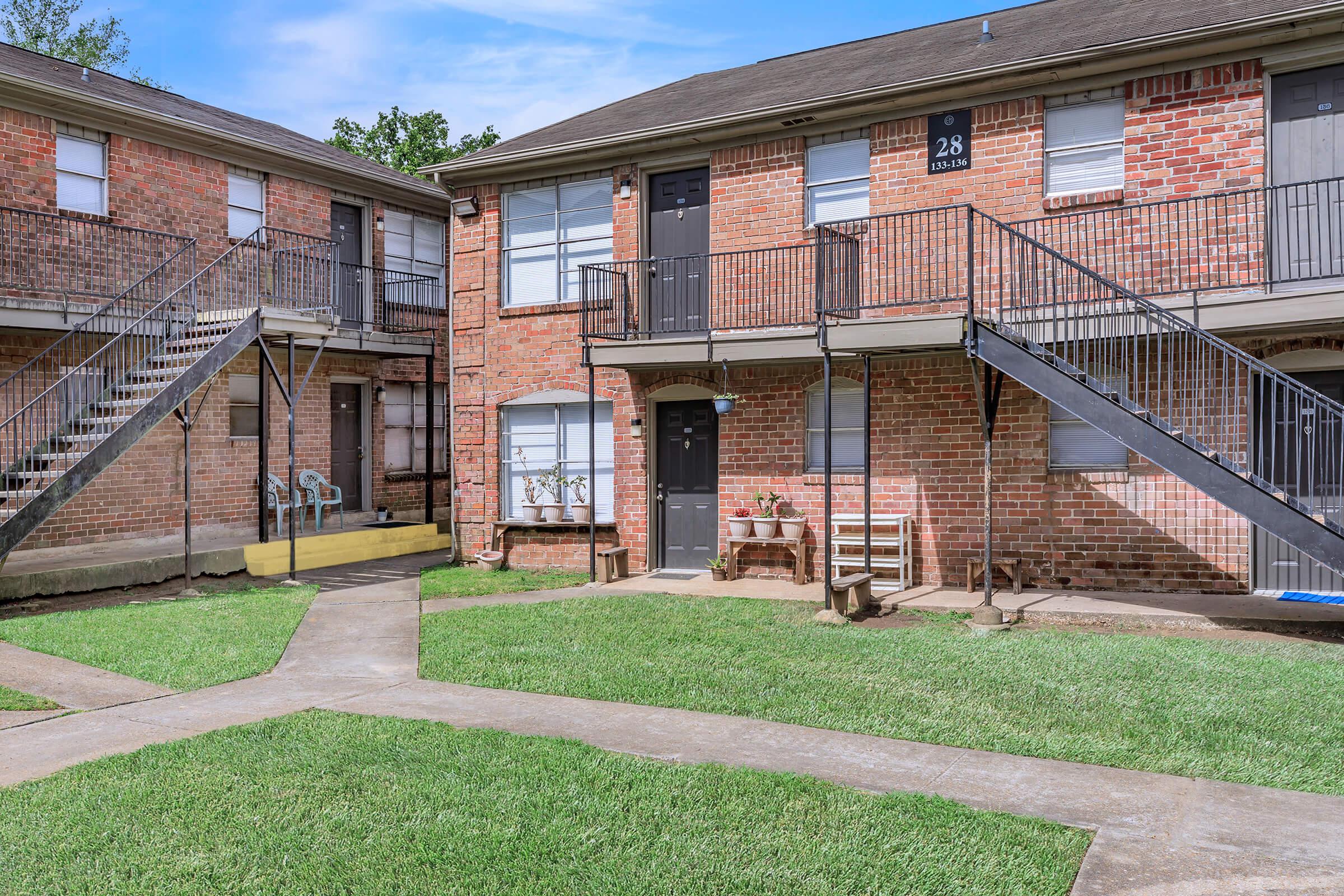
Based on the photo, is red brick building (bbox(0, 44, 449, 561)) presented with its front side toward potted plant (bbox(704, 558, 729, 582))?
yes

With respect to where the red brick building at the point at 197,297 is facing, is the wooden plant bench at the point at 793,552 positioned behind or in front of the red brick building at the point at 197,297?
in front

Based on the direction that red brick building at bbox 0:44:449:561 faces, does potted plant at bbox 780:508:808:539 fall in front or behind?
in front

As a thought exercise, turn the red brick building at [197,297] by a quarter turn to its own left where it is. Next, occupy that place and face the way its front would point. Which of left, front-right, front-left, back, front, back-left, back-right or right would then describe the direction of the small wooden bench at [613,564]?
right

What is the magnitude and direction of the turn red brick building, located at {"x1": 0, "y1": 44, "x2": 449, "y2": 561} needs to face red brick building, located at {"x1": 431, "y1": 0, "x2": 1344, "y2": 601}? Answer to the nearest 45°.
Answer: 0° — it already faces it

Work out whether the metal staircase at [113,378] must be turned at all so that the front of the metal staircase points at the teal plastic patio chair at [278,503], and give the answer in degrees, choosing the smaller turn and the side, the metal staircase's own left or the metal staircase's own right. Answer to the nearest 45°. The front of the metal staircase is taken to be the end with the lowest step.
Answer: approximately 180°

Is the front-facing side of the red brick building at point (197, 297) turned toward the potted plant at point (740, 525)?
yes

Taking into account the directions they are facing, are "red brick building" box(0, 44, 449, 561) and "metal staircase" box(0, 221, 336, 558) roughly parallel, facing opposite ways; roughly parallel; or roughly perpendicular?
roughly perpendicular

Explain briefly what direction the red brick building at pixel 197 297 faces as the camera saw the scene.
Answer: facing the viewer and to the right of the viewer

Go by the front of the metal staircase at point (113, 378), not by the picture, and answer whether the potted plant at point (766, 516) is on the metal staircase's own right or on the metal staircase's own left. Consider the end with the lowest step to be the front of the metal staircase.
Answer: on the metal staircase's own left

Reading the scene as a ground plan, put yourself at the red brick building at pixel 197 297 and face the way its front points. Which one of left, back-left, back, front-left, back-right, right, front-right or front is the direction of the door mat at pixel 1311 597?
front

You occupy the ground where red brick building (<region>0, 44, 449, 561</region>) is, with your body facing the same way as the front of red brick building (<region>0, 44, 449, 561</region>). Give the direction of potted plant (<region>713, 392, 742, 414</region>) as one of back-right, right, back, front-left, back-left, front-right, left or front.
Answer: front

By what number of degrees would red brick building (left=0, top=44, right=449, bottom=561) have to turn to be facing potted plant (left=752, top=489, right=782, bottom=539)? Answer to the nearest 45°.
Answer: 0° — it already faces it

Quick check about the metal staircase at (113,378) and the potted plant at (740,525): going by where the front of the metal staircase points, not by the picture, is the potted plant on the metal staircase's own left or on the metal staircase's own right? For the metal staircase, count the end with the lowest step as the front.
on the metal staircase's own left

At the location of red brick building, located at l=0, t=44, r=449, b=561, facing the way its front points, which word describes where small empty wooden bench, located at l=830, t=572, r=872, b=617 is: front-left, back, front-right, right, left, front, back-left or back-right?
front

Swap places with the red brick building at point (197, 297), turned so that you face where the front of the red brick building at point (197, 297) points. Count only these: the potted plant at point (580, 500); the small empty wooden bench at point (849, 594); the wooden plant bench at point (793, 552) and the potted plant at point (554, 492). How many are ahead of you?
4

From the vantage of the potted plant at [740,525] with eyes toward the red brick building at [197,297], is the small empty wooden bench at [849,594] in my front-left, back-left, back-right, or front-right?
back-left
